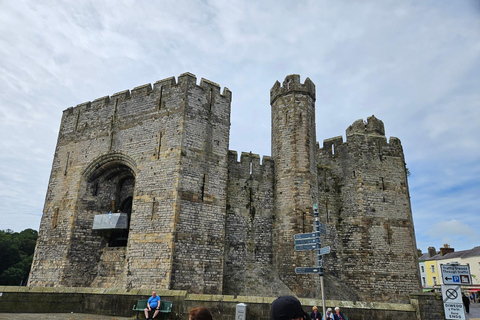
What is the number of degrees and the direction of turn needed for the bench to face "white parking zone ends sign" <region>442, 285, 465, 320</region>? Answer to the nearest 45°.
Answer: approximately 45° to its left

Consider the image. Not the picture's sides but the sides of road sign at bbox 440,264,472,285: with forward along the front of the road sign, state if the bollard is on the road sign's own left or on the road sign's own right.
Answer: on the road sign's own right

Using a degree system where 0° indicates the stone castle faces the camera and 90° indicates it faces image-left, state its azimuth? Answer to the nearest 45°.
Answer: approximately 45°

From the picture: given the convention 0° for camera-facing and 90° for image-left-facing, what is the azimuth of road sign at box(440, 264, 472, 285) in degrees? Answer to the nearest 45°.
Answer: approximately 0°
